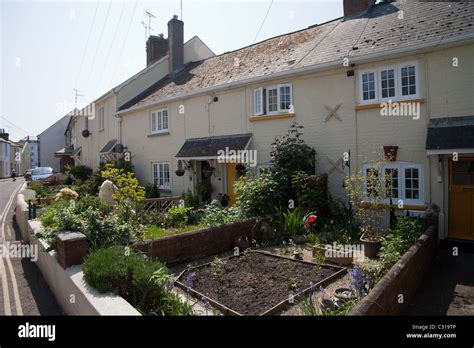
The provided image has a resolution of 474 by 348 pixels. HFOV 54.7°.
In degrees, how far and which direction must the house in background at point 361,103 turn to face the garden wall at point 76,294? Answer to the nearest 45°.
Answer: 0° — it already faces it

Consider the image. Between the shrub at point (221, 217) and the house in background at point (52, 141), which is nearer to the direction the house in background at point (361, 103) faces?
the shrub

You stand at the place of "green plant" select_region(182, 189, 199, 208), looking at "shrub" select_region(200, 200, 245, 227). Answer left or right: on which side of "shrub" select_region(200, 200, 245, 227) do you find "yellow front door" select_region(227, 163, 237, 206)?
left

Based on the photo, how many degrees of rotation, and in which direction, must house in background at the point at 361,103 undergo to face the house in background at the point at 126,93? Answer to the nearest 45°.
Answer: approximately 90° to its right

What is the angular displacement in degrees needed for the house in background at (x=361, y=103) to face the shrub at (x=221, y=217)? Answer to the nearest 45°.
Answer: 0° — it already faces it

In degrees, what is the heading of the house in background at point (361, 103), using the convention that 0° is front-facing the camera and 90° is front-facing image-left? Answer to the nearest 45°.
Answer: approximately 45°

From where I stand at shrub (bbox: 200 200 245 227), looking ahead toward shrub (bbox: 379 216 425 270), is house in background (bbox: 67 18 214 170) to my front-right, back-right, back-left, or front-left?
back-left

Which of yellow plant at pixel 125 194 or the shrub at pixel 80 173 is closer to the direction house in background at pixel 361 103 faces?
the yellow plant

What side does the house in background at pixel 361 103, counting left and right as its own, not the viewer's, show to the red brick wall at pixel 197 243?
front

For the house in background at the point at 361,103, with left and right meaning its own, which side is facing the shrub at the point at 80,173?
right
